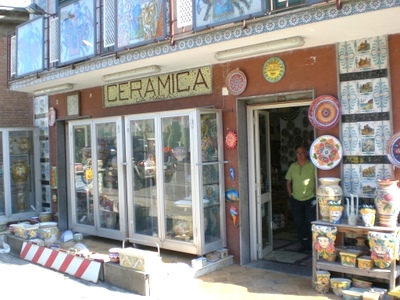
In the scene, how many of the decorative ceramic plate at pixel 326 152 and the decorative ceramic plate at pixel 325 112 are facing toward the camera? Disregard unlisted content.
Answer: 2

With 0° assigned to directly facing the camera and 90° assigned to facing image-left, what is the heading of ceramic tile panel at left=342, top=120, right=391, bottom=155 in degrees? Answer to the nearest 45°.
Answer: approximately 0°

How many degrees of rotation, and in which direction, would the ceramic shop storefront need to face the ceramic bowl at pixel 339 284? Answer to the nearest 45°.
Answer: approximately 90° to its left
